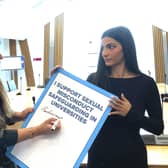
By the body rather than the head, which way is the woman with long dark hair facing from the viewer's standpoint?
toward the camera
